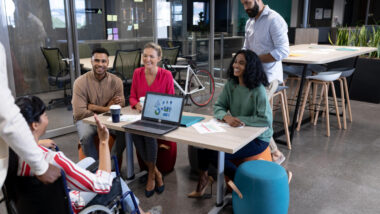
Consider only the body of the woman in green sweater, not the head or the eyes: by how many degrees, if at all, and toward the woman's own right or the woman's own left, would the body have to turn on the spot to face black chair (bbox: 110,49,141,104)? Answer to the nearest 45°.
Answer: approximately 90° to the woman's own right

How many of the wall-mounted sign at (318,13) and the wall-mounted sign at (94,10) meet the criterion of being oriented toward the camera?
2

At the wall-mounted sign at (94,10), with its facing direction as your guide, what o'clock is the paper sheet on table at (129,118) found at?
The paper sheet on table is roughly at 12 o'clock from the wall-mounted sign.

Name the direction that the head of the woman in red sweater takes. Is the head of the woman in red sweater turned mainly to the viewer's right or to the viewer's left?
to the viewer's left

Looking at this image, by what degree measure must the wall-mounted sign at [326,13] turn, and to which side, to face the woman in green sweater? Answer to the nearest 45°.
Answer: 0° — it already faces them

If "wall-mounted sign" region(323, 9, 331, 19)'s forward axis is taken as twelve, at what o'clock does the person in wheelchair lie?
The person in wheelchair is roughly at 12 o'clock from the wall-mounted sign.

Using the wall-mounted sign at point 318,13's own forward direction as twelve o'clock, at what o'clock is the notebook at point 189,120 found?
The notebook is roughly at 12 o'clock from the wall-mounted sign.
